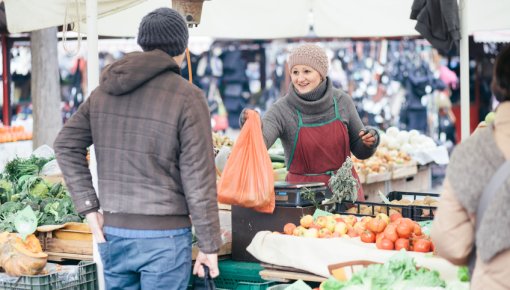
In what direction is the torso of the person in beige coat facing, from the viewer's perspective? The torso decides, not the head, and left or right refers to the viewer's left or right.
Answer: facing away from the viewer

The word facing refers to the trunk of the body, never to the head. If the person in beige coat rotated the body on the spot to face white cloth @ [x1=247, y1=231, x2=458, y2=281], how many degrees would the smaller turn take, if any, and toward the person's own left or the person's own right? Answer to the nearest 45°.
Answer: approximately 45° to the person's own left

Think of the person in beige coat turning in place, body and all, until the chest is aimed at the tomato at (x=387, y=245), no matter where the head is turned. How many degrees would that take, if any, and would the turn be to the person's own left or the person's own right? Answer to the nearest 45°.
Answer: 0° — they already face it

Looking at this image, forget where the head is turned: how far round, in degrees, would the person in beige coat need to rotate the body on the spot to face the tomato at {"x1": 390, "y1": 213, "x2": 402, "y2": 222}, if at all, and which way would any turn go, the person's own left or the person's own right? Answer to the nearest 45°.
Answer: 0° — they already face it

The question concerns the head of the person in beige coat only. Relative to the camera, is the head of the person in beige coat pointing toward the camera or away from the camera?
away from the camera

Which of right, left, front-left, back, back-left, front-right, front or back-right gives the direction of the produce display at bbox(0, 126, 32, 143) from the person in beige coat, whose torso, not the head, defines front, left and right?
front-left

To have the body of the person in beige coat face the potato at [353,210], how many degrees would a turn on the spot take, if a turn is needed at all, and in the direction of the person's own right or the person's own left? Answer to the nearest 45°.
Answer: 0° — they already face it
